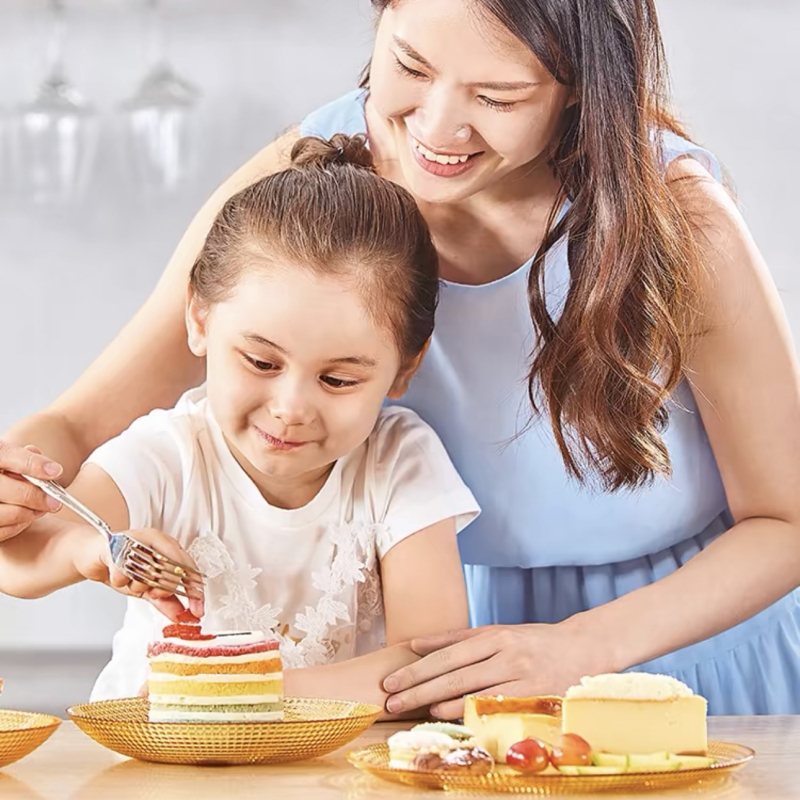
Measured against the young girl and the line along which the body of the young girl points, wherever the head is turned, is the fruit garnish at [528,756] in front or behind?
in front

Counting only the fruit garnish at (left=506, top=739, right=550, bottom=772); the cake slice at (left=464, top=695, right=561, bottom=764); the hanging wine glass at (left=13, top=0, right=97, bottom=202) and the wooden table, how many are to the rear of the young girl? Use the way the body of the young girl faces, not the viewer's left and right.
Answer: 1

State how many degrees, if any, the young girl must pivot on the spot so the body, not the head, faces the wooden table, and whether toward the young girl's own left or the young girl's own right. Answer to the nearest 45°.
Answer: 0° — they already face it

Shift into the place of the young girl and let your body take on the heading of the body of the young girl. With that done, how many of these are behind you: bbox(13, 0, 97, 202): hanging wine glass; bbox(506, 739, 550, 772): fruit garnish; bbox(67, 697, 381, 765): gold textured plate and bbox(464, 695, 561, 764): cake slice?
1

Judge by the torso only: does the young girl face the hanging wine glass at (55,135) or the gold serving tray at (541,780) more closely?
the gold serving tray

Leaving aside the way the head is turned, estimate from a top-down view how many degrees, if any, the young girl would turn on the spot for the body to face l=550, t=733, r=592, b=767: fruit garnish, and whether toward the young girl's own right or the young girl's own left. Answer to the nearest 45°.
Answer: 0° — they already face it

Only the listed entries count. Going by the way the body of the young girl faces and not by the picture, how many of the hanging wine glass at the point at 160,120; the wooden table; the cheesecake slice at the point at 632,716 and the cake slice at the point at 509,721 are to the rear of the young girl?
1

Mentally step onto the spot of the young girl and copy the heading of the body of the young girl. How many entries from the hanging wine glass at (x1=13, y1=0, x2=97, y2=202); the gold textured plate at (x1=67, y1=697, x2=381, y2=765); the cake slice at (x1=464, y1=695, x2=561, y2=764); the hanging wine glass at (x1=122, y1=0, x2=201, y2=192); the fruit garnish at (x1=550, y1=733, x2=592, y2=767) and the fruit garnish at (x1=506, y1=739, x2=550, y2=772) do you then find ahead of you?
4

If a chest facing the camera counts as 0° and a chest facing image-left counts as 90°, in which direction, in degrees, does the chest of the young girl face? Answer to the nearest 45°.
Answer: approximately 0°

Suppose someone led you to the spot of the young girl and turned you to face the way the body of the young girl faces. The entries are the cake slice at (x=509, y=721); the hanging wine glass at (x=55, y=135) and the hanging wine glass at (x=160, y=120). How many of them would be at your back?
2

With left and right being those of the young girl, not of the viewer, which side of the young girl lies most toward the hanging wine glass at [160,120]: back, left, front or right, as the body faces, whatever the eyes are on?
back

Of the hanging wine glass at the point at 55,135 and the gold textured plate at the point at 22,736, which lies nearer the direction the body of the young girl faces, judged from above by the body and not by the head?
the gold textured plate
